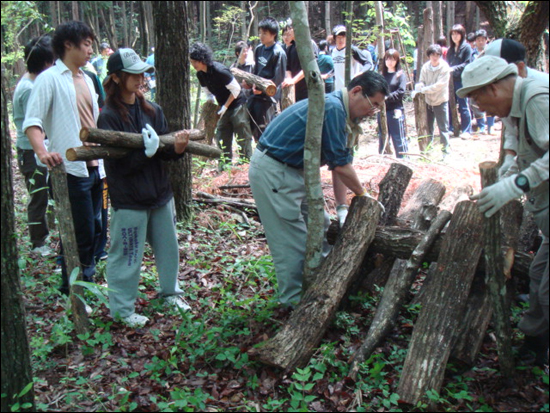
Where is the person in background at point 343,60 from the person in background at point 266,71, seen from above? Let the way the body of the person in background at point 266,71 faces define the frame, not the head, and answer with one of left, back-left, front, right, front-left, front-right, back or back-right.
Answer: back

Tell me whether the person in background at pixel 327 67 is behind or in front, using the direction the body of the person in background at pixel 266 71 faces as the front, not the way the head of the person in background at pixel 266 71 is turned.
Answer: behind

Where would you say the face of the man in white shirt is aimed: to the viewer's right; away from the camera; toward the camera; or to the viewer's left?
to the viewer's right

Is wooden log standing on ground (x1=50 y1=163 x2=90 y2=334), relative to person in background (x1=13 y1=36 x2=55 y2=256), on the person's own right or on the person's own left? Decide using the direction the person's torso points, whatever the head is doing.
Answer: on the person's own right

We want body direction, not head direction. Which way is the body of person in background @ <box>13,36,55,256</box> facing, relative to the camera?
to the viewer's right

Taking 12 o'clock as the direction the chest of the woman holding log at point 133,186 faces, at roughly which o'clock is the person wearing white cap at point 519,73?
The person wearing white cap is roughly at 11 o'clock from the woman holding log.

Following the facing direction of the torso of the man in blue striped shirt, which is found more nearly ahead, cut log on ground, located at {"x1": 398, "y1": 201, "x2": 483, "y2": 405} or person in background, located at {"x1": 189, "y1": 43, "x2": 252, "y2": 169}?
the cut log on ground

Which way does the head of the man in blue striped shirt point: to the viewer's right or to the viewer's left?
to the viewer's right

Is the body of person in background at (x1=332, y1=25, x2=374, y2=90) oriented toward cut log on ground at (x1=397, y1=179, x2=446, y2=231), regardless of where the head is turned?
yes

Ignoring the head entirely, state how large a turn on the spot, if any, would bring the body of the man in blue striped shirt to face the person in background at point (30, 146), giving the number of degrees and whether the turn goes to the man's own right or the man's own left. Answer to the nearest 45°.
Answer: approximately 135° to the man's own left

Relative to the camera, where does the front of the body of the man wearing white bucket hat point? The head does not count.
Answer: to the viewer's left
